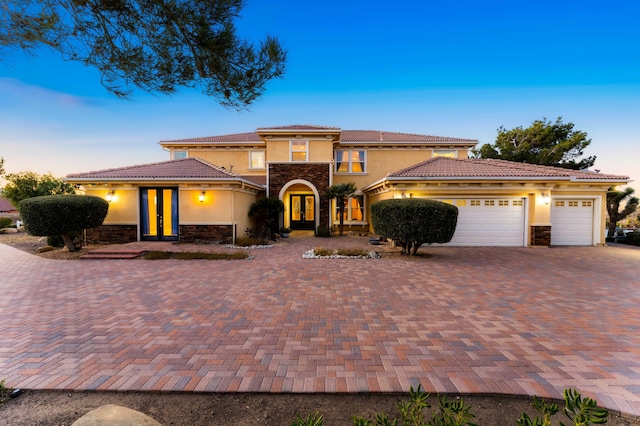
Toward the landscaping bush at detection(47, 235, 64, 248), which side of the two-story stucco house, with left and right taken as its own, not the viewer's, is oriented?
right

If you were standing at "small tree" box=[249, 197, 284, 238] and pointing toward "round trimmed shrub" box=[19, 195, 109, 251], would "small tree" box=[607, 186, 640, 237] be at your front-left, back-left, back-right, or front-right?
back-left

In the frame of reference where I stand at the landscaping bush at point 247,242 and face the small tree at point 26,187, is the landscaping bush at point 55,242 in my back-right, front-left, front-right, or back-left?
front-left

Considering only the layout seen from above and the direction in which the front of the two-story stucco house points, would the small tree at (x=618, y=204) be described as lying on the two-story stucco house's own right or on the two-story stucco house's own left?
on the two-story stucco house's own left

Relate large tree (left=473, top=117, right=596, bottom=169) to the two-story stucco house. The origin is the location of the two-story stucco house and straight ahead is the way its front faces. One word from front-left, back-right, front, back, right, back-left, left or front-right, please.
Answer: back-left

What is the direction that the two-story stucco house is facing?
toward the camera

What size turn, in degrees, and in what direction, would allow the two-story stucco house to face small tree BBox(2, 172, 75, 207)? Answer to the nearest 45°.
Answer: approximately 90° to its right

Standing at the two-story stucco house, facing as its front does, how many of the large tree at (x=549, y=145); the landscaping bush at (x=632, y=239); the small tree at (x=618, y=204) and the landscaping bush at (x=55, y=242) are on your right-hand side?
1

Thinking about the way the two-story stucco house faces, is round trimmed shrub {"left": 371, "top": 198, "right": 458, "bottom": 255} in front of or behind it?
in front
